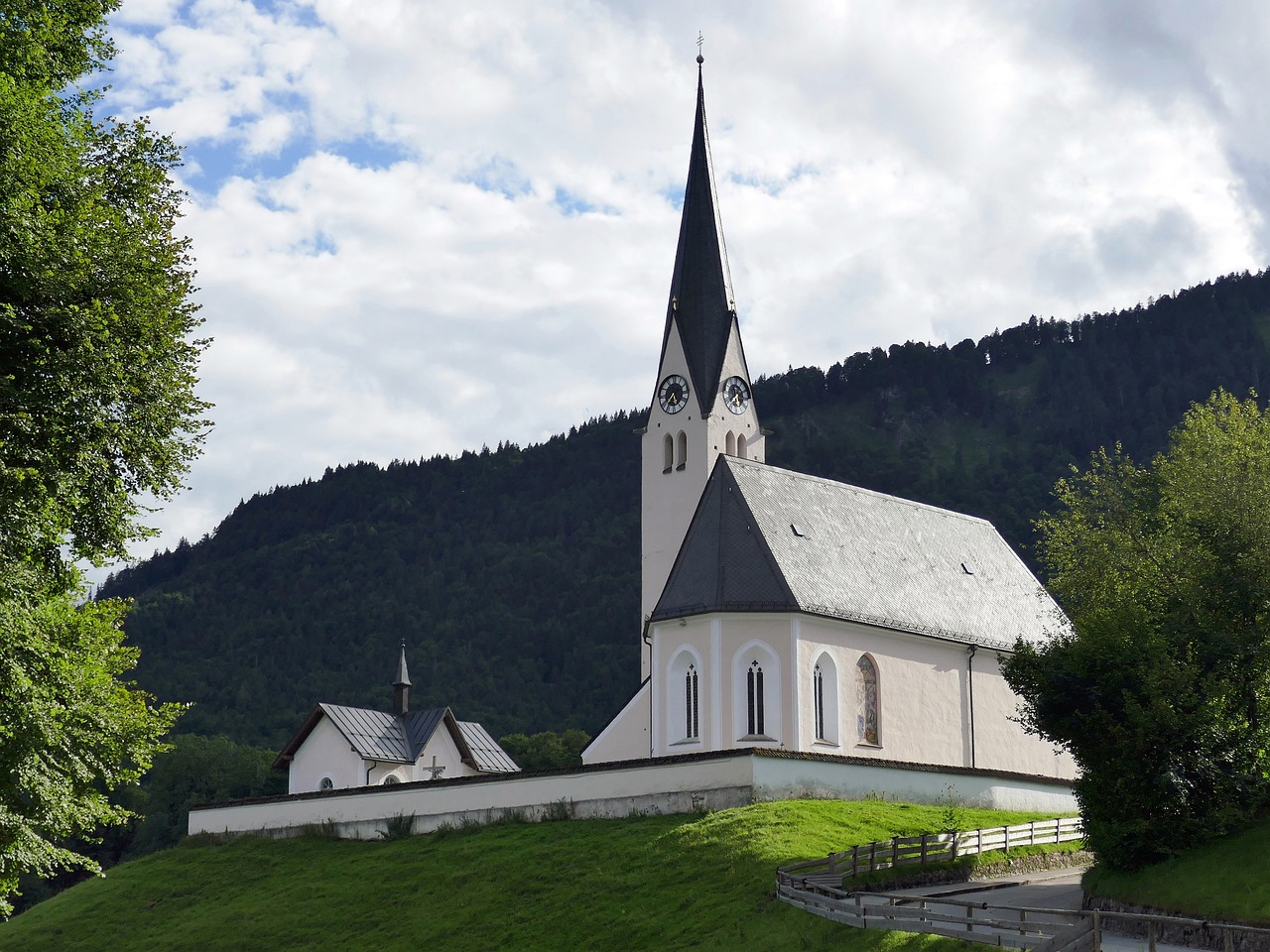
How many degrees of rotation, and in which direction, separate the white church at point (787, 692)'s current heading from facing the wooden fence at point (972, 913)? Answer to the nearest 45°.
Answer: approximately 135° to its right

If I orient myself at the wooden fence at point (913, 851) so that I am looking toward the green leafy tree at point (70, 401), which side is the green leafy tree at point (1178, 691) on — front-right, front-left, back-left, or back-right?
back-left

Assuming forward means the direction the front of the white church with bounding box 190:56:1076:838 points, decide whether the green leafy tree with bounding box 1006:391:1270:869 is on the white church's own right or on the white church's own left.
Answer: on the white church's own right

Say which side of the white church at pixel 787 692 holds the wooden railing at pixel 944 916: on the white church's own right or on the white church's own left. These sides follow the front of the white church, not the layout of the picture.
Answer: on the white church's own right

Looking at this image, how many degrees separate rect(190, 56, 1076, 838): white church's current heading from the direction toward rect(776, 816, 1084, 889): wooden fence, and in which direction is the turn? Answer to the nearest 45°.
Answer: approximately 135° to its right

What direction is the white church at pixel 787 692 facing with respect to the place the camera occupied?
facing away from the viewer and to the right of the viewer
